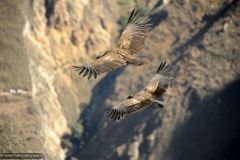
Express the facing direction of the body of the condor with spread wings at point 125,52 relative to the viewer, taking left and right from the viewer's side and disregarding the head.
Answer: facing away from the viewer and to the left of the viewer
